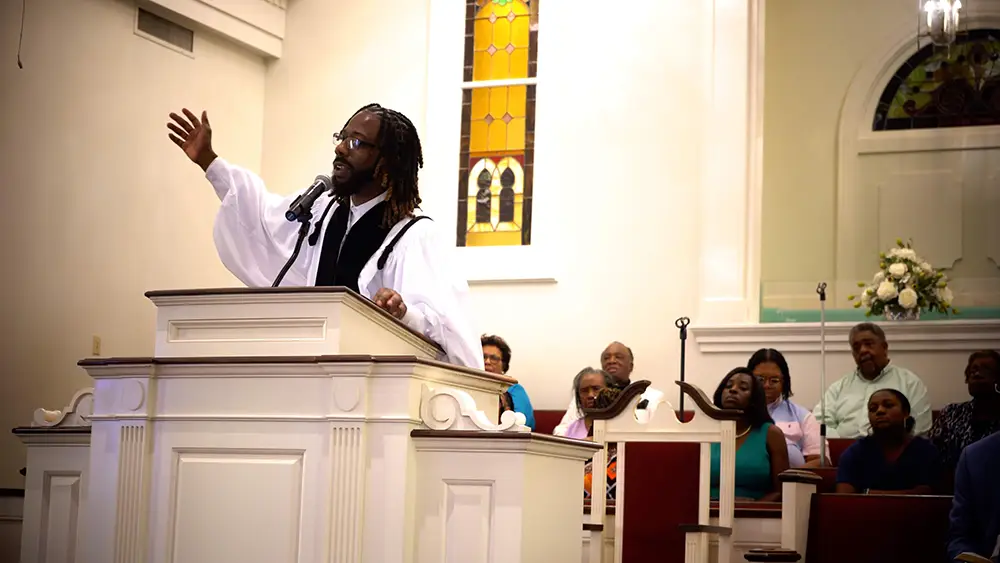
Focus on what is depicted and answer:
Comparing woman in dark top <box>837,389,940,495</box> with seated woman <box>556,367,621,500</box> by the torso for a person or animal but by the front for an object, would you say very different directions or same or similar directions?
same or similar directions

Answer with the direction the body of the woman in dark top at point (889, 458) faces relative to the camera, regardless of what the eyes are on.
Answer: toward the camera

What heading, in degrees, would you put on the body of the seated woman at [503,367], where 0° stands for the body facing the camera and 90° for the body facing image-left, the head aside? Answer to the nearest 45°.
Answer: approximately 45°

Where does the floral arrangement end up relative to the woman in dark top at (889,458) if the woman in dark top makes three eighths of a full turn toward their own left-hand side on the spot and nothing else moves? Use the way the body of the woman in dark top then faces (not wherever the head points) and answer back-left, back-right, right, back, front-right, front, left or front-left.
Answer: front-left

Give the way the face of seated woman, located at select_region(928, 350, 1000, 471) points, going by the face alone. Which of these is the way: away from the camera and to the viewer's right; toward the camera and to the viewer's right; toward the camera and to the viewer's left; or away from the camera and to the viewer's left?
toward the camera and to the viewer's left

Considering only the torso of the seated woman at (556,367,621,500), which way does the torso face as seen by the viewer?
toward the camera

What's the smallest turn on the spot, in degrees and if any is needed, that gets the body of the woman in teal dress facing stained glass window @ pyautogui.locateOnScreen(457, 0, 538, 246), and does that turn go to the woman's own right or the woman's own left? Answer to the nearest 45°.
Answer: approximately 90° to the woman's own right

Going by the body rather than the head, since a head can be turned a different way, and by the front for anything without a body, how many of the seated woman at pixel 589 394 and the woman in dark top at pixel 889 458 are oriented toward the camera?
2

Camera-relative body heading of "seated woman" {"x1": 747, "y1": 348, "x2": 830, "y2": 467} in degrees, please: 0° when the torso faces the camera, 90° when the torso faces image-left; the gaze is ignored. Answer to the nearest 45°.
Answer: approximately 45°

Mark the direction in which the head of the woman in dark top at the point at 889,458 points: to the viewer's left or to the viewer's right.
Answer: to the viewer's left

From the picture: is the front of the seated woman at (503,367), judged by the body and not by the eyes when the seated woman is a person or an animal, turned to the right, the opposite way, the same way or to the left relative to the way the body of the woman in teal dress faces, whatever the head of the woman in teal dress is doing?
the same way

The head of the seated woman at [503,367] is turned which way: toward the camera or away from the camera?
toward the camera

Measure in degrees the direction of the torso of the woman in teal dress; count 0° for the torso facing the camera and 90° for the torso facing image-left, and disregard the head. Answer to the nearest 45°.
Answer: approximately 45°
